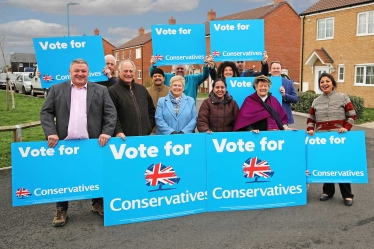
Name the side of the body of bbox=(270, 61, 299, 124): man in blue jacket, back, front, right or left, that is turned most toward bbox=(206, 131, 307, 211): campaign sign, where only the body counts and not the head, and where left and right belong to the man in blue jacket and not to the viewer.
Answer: front

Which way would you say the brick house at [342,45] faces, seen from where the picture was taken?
facing the viewer and to the left of the viewer

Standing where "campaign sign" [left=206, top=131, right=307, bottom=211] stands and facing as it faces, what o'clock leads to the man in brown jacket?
The man in brown jacket is roughly at 4 o'clock from the campaign sign.

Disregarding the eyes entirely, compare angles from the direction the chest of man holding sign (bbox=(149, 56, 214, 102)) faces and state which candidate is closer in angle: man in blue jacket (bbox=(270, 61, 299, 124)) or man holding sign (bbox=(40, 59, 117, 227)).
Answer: the man holding sign

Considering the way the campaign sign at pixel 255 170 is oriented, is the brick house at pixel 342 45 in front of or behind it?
behind

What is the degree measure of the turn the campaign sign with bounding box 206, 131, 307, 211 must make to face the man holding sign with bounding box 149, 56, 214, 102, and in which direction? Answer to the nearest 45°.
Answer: approximately 135° to its right

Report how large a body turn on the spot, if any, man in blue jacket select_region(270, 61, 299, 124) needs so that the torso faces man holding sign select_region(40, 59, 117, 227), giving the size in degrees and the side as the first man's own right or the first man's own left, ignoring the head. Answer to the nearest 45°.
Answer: approximately 45° to the first man's own right

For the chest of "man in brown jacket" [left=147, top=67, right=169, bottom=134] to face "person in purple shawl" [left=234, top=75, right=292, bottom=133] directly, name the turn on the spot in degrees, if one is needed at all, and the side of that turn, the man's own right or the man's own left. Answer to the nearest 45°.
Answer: approximately 45° to the man's own left

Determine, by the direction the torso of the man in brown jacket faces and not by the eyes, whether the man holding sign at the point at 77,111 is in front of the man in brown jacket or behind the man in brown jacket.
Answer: in front
